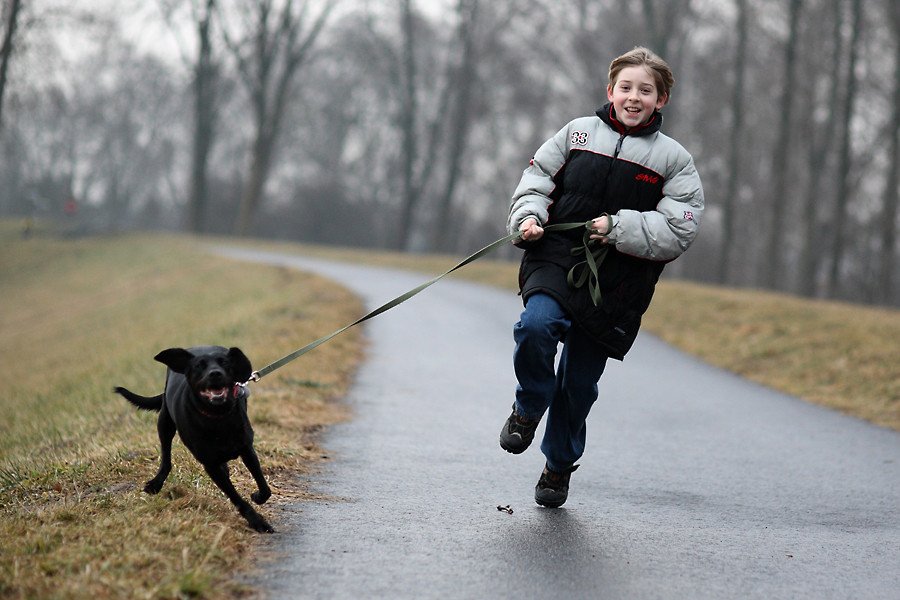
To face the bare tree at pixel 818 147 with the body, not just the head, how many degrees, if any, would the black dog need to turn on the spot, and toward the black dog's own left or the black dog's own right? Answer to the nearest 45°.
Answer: approximately 90° to the black dog's own left

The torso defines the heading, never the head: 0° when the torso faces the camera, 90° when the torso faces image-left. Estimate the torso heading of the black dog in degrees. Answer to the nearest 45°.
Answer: approximately 315°

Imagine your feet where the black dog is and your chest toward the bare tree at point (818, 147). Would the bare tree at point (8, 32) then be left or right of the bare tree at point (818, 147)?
left

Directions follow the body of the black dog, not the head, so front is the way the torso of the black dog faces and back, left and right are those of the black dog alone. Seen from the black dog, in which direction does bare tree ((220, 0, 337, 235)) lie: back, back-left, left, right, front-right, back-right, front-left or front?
back-left

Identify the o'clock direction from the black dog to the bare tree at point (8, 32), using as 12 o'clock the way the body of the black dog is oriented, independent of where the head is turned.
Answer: The bare tree is roughly at 7 o'clock from the black dog.
